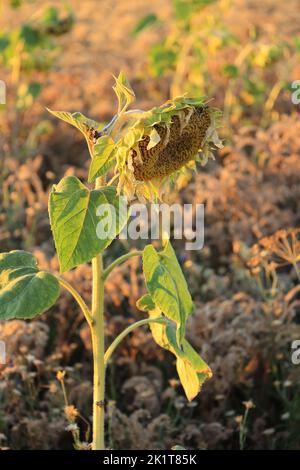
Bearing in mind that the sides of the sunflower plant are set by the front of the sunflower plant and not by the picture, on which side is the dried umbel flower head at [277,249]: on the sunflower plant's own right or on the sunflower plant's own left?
on the sunflower plant's own left

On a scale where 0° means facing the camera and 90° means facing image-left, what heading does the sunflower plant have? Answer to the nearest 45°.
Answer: approximately 315°
